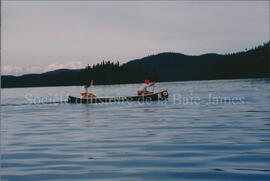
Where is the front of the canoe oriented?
to the viewer's right
